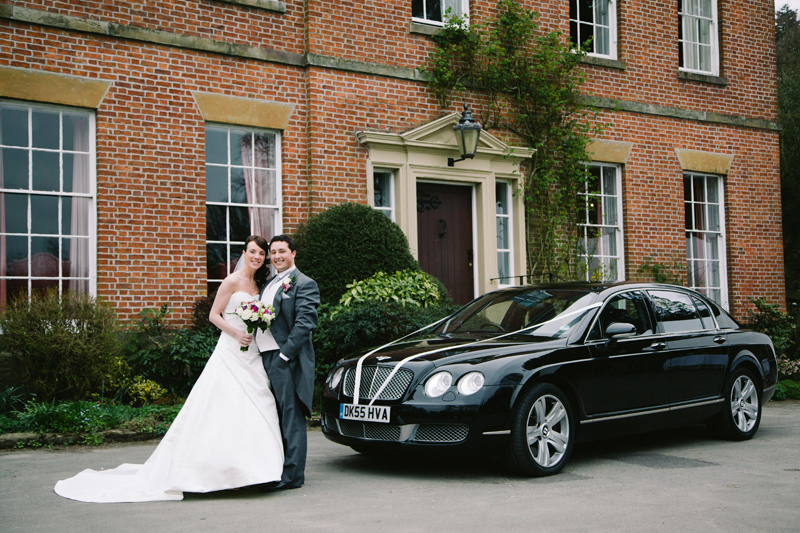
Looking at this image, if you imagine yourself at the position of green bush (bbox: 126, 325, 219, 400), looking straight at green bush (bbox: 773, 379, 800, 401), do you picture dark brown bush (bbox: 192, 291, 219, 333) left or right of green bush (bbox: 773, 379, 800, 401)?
left

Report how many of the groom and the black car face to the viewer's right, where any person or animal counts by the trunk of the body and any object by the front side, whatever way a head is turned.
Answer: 0

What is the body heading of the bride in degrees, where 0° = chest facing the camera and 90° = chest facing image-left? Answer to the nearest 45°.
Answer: approximately 315°

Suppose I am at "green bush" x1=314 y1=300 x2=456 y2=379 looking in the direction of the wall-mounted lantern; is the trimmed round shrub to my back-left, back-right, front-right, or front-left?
front-left

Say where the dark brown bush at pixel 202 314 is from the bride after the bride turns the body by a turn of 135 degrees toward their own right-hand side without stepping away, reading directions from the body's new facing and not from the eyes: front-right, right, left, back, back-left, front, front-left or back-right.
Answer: right

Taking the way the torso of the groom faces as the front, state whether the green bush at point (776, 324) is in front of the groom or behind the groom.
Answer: behind

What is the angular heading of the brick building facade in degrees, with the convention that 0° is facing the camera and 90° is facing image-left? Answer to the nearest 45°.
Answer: approximately 315°

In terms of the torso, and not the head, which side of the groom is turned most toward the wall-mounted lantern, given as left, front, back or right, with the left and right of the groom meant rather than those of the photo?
back

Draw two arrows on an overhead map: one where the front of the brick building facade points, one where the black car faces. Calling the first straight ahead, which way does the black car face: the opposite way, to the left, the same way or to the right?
to the right

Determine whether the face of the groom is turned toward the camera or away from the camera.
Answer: toward the camera

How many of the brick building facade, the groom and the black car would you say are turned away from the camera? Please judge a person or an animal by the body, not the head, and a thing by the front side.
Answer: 0

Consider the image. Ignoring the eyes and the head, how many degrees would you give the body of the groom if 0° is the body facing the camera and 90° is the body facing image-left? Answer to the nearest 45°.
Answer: approximately 45°

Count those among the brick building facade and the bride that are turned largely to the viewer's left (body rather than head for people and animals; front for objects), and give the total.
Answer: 0

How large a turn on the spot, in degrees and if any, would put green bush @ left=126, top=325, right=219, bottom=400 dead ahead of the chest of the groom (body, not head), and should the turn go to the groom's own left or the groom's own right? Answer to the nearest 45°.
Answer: approximately 135° to the groom's own right

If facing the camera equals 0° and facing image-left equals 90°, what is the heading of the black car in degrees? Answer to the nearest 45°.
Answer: approximately 45°

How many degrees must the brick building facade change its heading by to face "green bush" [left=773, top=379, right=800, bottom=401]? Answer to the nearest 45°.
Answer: approximately 45° to its left
